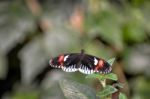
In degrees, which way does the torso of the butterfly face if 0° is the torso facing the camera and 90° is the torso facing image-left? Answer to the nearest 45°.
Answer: approximately 180°
